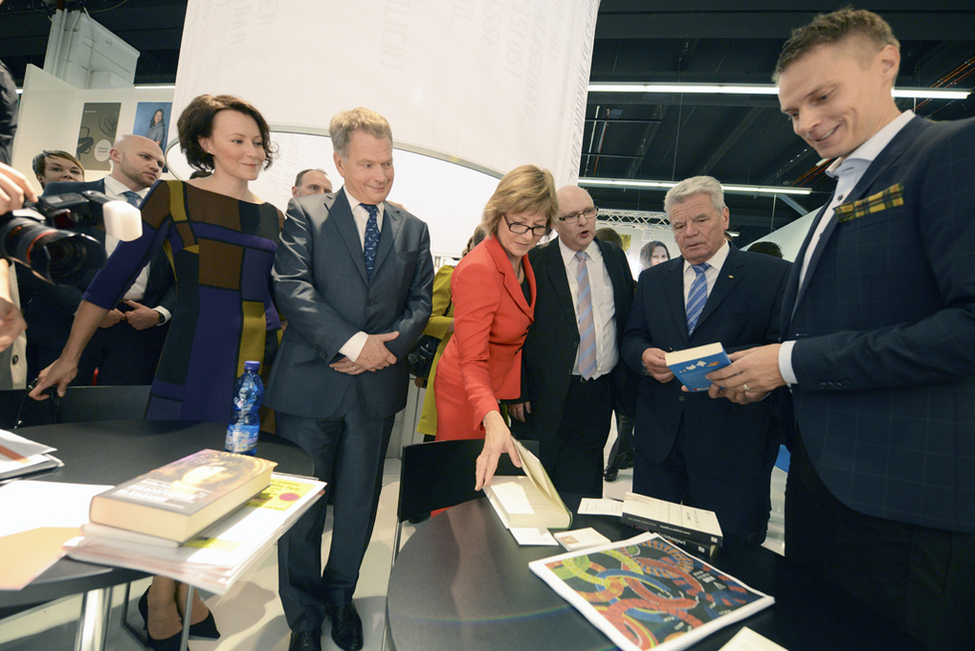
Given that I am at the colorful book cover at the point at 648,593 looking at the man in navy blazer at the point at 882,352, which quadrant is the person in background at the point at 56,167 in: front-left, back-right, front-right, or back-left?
back-left

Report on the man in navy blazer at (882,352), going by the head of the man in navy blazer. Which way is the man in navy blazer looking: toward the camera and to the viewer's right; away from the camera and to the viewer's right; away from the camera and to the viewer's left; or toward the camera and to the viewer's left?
toward the camera and to the viewer's left

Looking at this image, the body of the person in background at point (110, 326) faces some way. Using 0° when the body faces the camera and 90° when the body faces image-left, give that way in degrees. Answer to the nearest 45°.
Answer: approximately 315°

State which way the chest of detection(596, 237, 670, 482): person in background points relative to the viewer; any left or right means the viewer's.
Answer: facing the viewer

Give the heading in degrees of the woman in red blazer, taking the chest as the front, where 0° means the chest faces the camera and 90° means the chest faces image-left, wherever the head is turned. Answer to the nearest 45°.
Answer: approximately 315°

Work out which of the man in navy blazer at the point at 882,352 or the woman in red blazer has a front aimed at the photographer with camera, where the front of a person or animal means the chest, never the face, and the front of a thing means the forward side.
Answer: the man in navy blazer

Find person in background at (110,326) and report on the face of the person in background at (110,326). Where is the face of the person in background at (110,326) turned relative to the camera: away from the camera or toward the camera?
toward the camera

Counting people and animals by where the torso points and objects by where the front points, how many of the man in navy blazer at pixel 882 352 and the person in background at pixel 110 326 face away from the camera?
0

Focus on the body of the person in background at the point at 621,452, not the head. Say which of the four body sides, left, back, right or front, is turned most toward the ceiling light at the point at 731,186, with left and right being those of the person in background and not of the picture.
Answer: back

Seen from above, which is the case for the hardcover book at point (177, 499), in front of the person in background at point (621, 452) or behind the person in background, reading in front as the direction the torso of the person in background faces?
in front

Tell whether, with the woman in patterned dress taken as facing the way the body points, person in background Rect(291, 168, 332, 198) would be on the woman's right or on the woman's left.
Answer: on the woman's left

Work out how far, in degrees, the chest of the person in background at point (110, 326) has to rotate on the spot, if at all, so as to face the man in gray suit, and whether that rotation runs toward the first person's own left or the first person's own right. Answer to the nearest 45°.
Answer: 0° — they already face them

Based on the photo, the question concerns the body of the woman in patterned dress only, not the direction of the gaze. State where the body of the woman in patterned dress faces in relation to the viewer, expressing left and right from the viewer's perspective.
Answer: facing the viewer and to the right of the viewer

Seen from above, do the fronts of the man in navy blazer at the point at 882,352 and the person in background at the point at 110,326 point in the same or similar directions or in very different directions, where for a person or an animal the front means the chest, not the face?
very different directions

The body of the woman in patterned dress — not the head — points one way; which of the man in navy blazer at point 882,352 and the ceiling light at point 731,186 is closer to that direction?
the man in navy blazer

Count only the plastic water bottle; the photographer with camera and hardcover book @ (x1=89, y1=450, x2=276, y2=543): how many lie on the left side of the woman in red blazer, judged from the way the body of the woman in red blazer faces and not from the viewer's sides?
0
